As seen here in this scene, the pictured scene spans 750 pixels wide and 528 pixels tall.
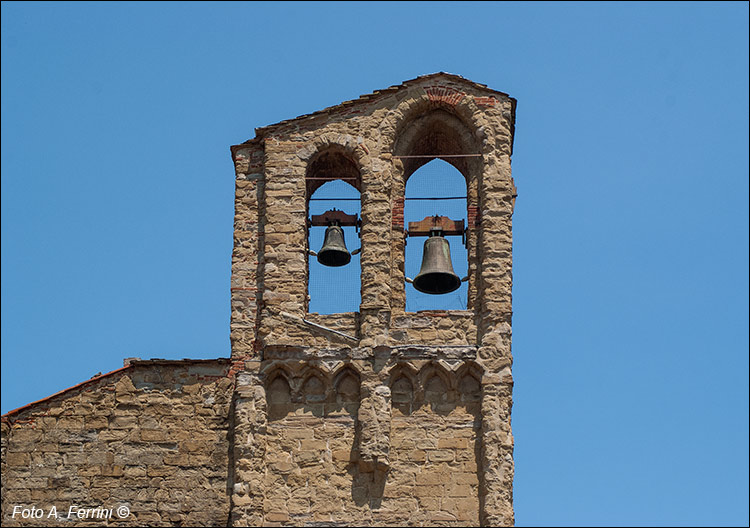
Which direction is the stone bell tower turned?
toward the camera

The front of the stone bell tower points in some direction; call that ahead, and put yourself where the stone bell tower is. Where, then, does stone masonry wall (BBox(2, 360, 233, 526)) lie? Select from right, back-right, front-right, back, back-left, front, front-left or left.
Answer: right
